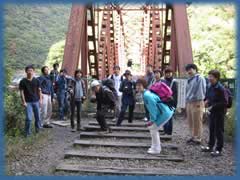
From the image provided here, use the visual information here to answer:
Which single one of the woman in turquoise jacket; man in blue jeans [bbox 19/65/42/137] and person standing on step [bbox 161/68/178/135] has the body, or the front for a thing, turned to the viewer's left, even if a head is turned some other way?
the woman in turquoise jacket

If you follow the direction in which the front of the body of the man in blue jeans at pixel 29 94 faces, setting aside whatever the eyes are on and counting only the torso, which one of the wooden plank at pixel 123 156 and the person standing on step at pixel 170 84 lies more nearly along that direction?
the wooden plank

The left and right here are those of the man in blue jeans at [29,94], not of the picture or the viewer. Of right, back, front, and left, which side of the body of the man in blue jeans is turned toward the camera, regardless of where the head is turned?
front

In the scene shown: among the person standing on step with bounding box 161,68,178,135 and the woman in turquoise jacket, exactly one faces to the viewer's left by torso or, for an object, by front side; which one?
the woman in turquoise jacket

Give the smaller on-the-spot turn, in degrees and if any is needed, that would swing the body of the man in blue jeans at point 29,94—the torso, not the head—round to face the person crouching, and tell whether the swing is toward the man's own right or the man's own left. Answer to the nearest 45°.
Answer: approximately 90° to the man's own left

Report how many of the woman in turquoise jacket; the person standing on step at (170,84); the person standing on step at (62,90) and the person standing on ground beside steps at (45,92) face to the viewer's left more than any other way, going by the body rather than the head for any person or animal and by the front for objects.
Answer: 1

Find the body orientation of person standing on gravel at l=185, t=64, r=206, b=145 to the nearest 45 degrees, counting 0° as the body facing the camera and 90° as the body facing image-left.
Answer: approximately 45°

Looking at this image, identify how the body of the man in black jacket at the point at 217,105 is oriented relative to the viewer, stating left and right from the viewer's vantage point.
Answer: facing the viewer and to the left of the viewer

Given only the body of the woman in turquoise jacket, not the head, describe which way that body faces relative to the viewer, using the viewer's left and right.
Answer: facing to the left of the viewer

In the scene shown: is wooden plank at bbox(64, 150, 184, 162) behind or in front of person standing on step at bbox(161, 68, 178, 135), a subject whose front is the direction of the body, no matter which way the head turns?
in front

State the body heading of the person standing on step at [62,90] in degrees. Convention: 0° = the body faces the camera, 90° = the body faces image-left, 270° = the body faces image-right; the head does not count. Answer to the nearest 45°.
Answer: approximately 315°

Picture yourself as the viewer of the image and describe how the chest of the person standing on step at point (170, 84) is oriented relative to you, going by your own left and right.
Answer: facing the viewer
